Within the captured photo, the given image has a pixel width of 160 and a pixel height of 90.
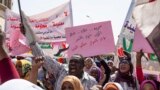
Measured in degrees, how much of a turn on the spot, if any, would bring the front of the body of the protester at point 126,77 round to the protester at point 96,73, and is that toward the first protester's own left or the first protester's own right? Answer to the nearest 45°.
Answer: approximately 90° to the first protester's own right

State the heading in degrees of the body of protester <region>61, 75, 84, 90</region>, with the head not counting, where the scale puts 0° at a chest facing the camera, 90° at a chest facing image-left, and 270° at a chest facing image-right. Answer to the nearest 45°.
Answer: approximately 45°

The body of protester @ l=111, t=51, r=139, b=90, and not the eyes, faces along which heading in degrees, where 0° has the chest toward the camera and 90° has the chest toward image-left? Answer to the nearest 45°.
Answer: approximately 45°

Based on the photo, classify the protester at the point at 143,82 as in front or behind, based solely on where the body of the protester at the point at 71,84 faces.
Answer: behind
